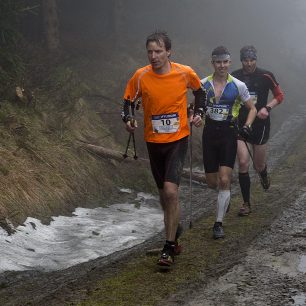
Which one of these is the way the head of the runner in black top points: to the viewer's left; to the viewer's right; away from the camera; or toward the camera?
toward the camera

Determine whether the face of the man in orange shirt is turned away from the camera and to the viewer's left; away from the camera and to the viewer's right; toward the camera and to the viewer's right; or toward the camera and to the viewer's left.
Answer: toward the camera and to the viewer's left

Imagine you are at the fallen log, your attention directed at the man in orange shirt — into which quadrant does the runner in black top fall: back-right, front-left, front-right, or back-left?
front-left

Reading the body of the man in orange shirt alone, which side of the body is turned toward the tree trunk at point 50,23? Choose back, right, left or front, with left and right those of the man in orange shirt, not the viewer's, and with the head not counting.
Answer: back

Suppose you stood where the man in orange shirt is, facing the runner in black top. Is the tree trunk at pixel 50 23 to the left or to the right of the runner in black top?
left

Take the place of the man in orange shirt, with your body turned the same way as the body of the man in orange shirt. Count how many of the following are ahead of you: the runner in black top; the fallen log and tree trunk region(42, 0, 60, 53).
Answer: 0

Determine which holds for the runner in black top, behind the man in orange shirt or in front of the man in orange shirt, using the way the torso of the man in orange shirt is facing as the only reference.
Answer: behind

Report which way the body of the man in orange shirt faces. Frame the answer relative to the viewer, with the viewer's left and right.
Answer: facing the viewer
